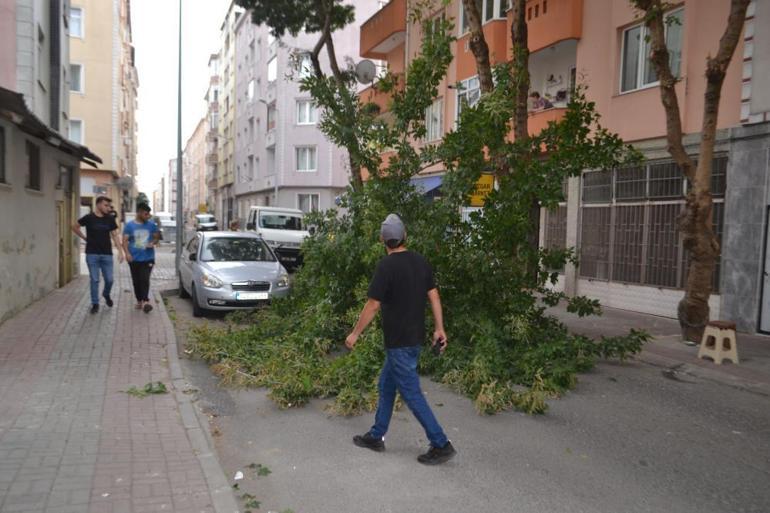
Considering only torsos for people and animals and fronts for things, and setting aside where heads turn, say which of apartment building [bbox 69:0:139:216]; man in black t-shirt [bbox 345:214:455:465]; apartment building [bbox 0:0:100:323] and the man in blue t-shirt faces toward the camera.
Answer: the man in blue t-shirt

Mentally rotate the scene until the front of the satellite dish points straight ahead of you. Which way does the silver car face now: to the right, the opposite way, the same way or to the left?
the same way

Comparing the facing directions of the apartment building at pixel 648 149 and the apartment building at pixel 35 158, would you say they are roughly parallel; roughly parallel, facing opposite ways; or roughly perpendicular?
roughly parallel, facing opposite ways

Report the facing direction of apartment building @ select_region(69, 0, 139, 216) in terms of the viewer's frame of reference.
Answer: facing to the right of the viewer

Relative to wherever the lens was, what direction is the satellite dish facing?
facing the viewer and to the left of the viewer

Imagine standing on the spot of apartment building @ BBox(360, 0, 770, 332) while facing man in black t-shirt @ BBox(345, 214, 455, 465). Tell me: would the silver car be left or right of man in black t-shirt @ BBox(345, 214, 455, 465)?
right

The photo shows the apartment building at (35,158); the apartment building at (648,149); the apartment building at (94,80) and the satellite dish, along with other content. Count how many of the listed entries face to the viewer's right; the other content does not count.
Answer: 2

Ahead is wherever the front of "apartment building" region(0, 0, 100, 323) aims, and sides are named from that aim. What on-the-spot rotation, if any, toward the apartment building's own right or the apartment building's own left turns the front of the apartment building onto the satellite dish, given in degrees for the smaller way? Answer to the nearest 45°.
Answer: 0° — it already faces it

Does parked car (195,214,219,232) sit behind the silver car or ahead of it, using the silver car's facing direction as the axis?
behind

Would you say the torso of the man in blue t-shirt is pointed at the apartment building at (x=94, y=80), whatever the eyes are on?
no

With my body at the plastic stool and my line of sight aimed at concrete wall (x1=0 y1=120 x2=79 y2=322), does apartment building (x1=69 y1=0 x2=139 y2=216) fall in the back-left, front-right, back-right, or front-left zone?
front-right

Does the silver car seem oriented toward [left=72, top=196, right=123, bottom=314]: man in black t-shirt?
no

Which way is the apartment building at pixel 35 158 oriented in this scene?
to the viewer's right
